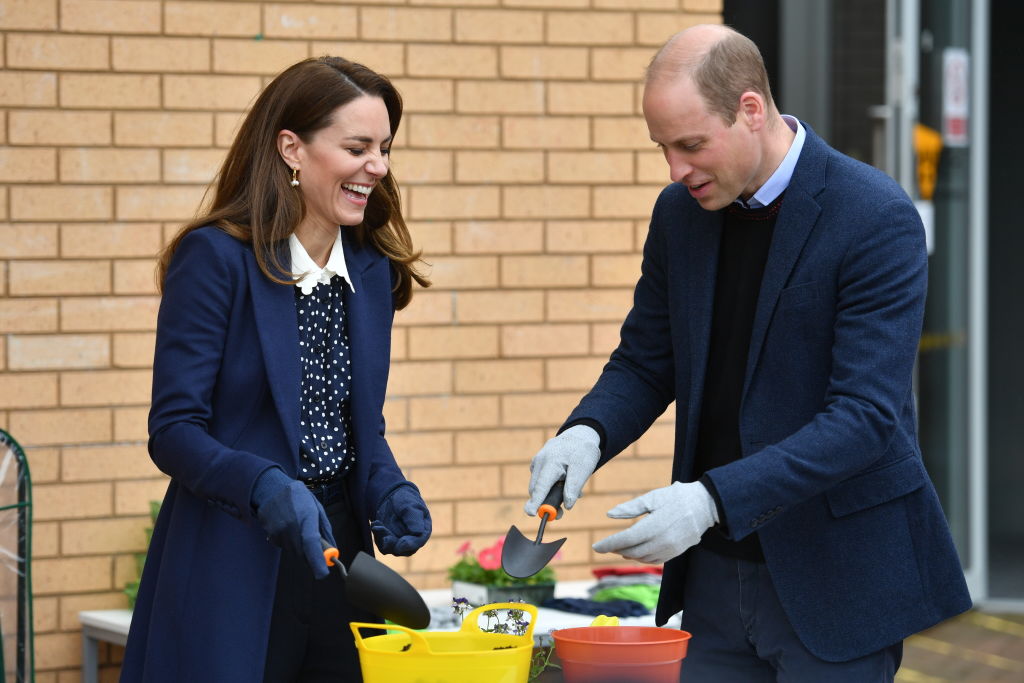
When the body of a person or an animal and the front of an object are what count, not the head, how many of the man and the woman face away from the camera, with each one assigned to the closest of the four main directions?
0

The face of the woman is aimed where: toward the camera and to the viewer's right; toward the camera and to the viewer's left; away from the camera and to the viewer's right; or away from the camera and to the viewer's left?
toward the camera and to the viewer's right

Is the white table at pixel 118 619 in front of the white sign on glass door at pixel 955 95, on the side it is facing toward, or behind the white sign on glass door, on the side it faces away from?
in front

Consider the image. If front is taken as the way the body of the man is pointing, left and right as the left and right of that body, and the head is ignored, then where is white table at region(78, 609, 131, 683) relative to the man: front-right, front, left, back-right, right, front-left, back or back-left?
right

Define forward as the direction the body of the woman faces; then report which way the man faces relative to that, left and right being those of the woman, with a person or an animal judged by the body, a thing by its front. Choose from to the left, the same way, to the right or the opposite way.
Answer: to the right

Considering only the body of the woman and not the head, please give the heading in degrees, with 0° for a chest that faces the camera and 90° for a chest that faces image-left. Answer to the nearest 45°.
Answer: approximately 315°

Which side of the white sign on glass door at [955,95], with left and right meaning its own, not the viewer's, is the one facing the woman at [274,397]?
front

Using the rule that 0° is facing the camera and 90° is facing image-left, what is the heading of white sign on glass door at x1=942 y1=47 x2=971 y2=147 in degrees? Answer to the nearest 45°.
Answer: approximately 0°

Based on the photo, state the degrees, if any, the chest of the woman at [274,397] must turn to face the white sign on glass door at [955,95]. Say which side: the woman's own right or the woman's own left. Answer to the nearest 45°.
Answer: approximately 90° to the woman's own left
